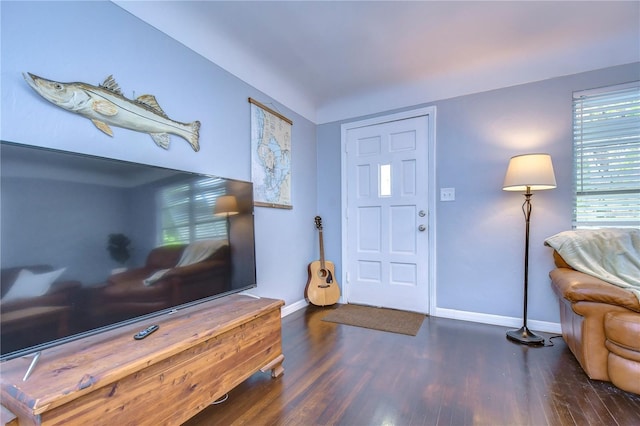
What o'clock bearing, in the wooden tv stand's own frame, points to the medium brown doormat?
The medium brown doormat is roughly at 10 o'clock from the wooden tv stand.

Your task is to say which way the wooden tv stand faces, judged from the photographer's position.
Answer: facing the viewer and to the right of the viewer

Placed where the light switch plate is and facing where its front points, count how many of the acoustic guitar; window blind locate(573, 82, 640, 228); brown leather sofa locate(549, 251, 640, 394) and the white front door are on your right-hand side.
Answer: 2

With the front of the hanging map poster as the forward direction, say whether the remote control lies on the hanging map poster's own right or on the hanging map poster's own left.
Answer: on the hanging map poster's own right

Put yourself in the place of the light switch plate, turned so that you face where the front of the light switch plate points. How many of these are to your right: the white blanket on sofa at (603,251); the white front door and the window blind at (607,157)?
1

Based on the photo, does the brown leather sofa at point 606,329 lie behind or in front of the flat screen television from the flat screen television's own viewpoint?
in front

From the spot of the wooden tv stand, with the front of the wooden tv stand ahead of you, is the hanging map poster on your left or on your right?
on your left

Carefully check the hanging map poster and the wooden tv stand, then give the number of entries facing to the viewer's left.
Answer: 0

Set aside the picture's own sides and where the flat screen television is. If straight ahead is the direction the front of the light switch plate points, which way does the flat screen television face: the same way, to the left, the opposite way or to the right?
to the left

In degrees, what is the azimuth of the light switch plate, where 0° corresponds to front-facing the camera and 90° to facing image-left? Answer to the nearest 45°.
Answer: approximately 0°

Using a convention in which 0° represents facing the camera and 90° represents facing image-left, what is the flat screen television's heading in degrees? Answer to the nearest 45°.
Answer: approximately 315°

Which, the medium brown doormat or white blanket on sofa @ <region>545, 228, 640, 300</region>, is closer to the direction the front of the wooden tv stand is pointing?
the white blanket on sofa

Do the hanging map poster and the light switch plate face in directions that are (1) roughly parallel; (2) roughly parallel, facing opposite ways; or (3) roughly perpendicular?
roughly perpendicular
